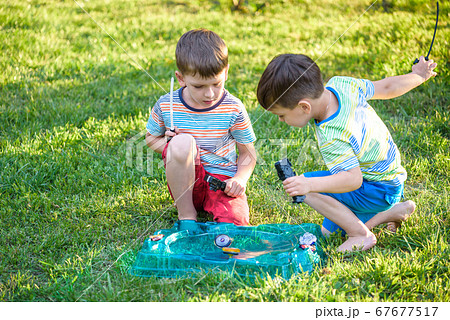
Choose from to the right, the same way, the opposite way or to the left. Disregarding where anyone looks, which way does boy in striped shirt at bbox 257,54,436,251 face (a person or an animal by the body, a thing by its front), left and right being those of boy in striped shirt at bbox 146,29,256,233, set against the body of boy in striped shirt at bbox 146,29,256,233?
to the right

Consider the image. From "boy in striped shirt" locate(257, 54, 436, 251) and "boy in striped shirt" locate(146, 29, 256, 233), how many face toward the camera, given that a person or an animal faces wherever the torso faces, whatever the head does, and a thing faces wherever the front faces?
1

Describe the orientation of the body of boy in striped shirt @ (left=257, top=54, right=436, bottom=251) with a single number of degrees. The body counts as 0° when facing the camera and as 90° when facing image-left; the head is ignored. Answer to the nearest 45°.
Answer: approximately 90°

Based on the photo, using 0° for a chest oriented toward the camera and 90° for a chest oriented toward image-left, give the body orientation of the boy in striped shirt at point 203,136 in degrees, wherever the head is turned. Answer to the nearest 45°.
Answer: approximately 0°

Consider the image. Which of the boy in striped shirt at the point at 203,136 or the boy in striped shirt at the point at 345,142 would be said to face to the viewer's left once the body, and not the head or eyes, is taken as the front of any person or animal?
the boy in striped shirt at the point at 345,142

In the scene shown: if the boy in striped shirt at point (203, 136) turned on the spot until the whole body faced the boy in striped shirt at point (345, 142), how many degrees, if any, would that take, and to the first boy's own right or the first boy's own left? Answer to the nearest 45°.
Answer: approximately 45° to the first boy's own left
